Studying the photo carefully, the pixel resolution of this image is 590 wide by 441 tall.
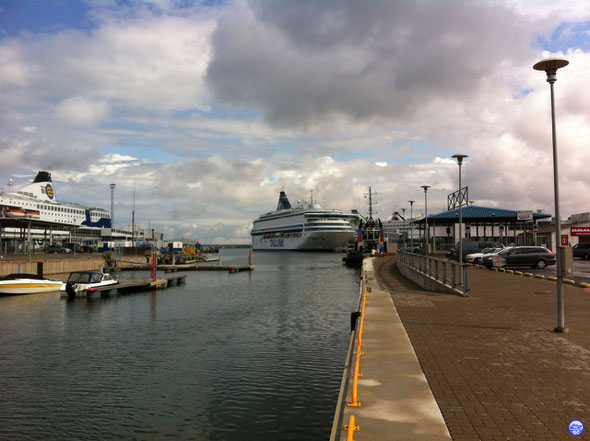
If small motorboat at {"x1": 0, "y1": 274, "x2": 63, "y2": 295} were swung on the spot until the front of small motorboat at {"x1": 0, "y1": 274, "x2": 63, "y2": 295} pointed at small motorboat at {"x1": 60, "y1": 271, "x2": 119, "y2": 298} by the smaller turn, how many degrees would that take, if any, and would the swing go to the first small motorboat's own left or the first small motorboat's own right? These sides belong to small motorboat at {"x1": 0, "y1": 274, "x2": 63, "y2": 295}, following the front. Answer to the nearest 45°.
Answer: approximately 45° to the first small motorboat's own right

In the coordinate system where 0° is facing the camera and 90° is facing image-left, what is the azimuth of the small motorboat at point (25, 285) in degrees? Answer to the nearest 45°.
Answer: approximately 270°

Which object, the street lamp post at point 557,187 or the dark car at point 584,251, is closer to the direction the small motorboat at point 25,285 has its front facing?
the dark car

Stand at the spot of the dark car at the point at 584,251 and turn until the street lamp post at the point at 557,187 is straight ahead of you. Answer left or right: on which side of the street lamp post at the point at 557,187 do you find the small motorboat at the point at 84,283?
right

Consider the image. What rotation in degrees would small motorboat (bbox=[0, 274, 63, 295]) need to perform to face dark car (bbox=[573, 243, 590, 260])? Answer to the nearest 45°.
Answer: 0° — it already faces it
